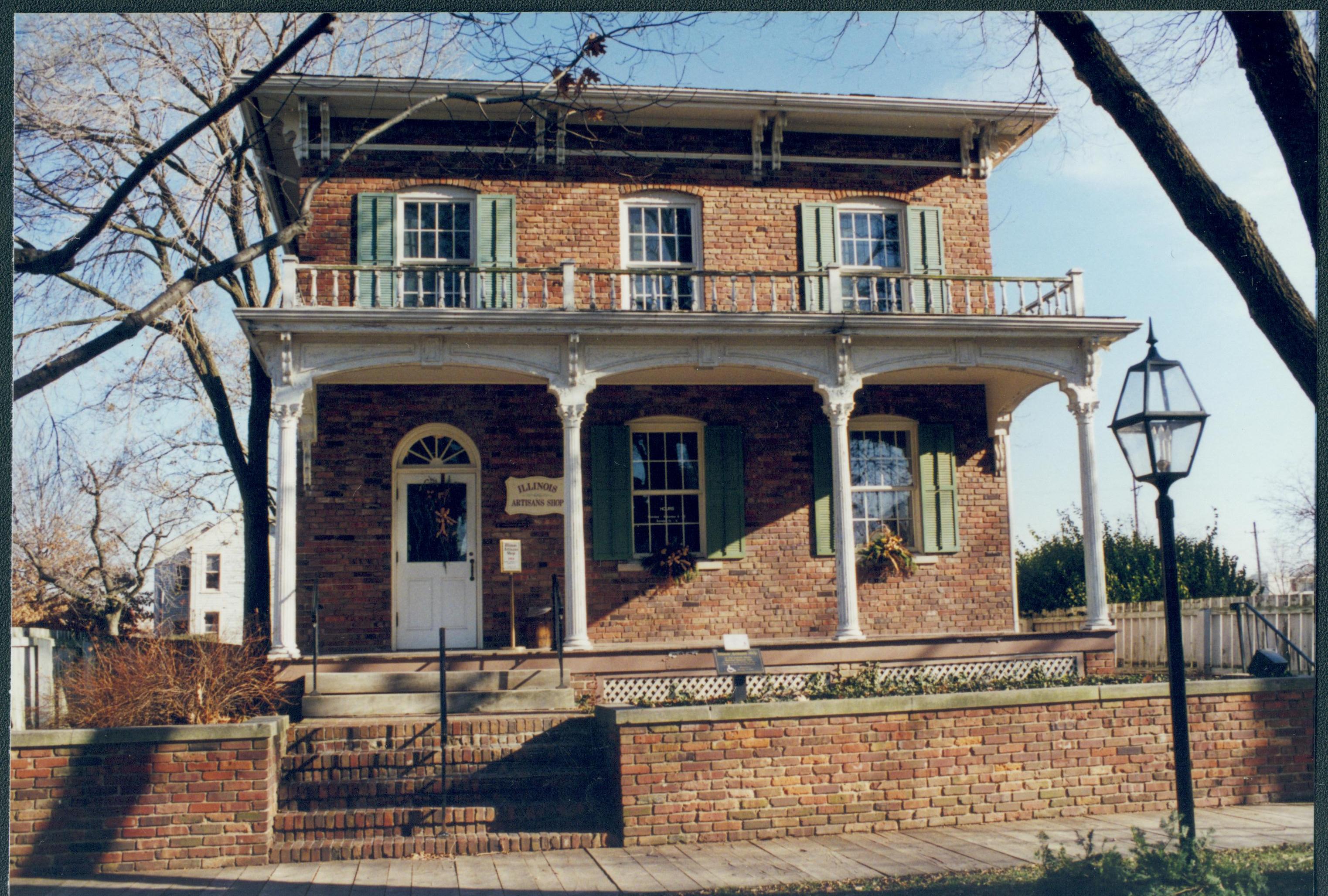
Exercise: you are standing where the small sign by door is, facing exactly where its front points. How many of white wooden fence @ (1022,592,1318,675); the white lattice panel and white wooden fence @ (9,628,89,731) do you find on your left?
2

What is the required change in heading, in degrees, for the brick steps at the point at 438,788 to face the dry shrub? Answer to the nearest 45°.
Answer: approximately 90° to its right

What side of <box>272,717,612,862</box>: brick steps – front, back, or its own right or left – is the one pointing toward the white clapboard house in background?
back

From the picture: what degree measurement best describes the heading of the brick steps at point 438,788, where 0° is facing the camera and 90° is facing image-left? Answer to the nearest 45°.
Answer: approximately 0°

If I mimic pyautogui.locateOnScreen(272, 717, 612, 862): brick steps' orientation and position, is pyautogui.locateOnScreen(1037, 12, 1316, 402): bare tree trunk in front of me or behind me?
in front

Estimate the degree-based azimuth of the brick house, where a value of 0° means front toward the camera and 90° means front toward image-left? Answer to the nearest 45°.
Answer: approximately 0°

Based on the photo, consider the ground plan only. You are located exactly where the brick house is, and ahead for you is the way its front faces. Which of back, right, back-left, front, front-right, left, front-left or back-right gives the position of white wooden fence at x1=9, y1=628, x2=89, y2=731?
front-right

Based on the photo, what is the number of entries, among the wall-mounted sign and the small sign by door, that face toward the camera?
2

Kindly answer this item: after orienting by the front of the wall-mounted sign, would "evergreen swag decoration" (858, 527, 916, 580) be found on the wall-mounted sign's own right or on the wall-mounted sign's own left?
on the wall-mounted sign's own left
